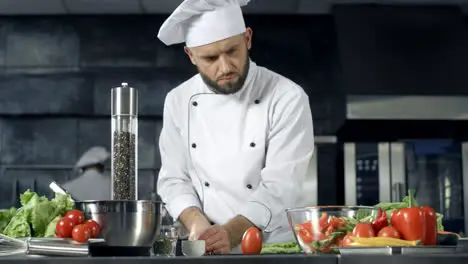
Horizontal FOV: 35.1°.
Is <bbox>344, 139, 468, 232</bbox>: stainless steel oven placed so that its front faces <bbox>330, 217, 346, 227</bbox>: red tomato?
yes

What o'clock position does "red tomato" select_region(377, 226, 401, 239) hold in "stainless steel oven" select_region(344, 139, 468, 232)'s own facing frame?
The red tomato is roughly at 12 o'clock from the stainless steel oven.

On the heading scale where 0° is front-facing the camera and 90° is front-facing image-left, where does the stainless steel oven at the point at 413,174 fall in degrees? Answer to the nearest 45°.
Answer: approximately 0°

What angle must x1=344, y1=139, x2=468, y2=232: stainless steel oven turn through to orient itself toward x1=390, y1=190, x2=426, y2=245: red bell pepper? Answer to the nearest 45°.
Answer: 0° — it already faces it

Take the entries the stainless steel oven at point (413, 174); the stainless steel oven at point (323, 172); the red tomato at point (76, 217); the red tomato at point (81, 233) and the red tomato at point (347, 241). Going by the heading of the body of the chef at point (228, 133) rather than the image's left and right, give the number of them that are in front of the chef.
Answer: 3

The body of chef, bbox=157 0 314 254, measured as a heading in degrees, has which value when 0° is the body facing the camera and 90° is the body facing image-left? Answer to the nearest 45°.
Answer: approximately 0°

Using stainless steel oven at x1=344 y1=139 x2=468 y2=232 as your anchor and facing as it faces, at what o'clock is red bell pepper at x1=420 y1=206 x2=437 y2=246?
The red bell pepper is roughly at 12 o'clock from the stainless steel oven.
